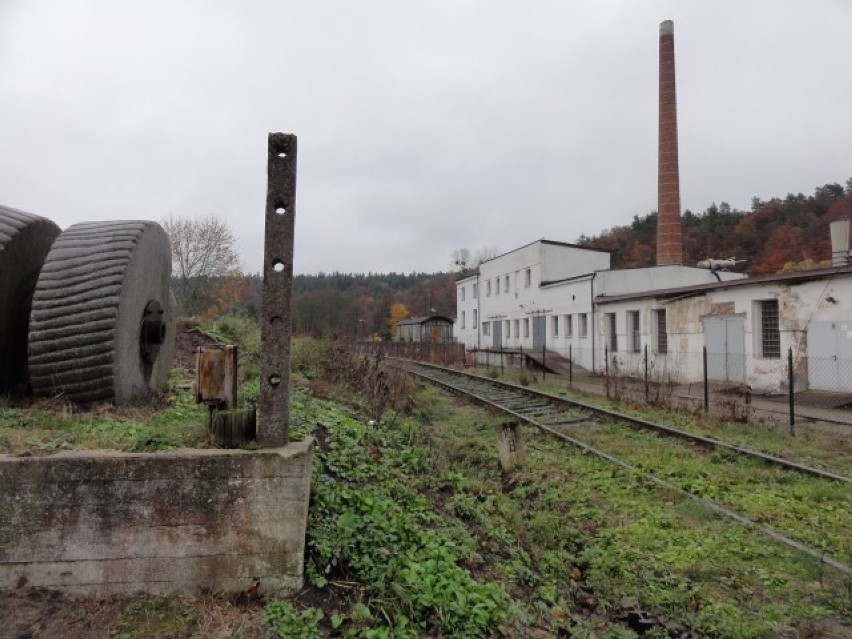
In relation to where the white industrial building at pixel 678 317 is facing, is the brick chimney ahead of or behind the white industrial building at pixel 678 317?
behind

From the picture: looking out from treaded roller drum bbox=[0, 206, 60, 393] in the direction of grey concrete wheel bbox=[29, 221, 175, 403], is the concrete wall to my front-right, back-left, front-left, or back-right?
front-right

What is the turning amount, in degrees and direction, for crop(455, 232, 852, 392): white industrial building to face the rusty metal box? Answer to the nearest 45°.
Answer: approximately 45° to its left

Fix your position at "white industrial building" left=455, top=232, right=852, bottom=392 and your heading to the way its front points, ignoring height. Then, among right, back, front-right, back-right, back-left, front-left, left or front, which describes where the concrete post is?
front-left

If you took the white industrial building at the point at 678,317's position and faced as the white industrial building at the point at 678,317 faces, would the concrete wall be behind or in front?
in front

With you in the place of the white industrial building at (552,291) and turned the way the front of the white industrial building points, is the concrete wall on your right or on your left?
on your left

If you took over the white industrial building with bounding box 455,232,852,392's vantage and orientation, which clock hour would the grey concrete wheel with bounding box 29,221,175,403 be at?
The grey concrete wheel is roughly at 11 o'clock from the white industrial building.

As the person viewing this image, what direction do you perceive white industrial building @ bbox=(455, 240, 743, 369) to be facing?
facing the viewer and to the left of the viewer
